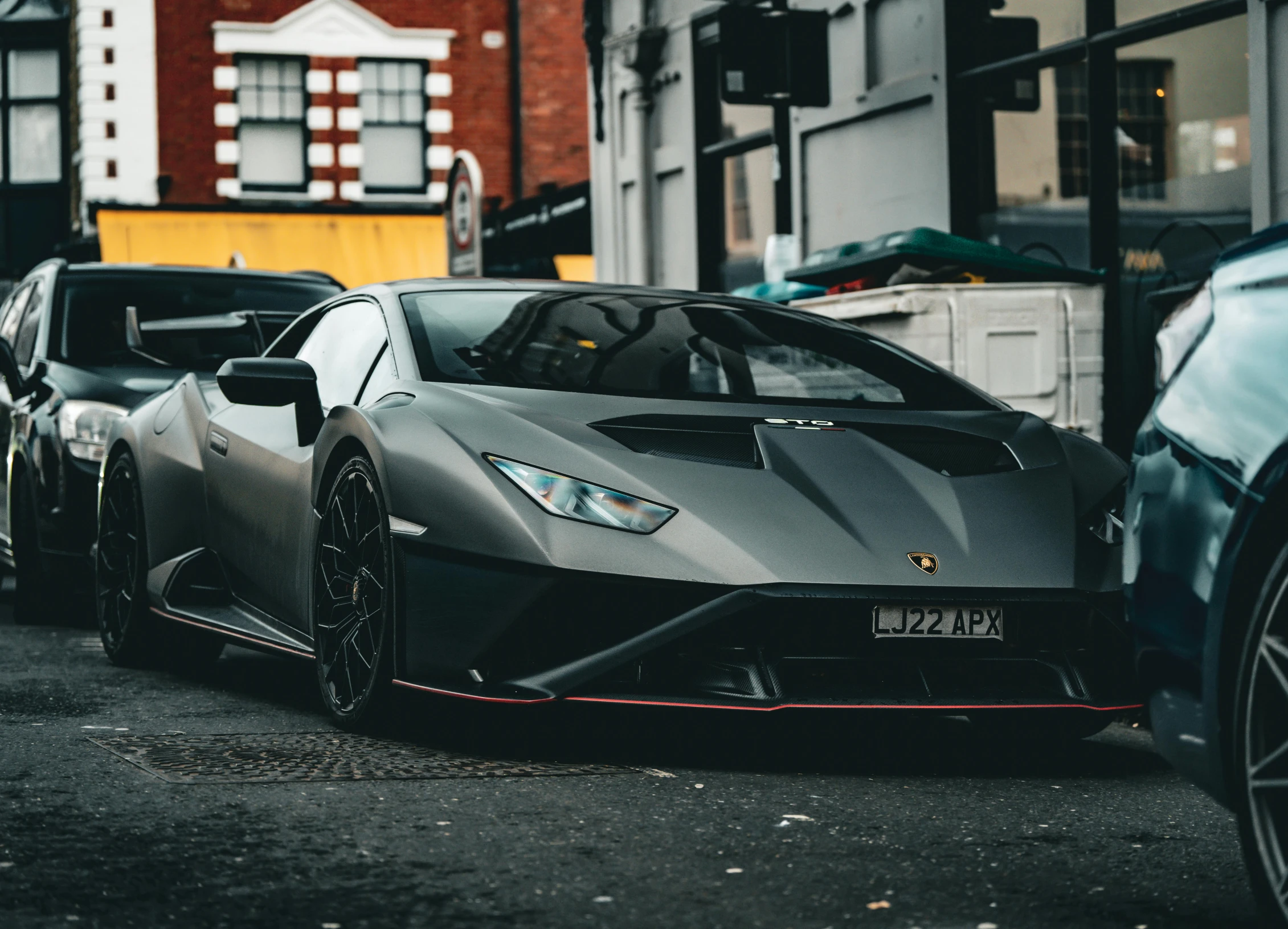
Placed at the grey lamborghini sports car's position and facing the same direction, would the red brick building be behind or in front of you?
behind

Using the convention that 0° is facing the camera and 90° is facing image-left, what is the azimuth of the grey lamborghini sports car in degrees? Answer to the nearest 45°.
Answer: approximately 315°

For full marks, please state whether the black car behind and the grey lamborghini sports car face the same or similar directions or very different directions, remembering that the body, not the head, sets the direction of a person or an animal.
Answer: same or similar directions

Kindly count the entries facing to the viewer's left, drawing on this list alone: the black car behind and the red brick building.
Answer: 0

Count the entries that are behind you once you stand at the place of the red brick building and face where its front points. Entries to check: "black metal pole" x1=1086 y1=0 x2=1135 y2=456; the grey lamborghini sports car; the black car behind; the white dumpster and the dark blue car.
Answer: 0

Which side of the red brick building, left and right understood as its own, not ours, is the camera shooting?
front

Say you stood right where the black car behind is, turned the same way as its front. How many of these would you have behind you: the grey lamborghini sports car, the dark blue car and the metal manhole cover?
0

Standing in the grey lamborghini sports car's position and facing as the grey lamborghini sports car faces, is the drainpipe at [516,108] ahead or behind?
behind

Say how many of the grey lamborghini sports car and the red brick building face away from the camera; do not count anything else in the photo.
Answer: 0

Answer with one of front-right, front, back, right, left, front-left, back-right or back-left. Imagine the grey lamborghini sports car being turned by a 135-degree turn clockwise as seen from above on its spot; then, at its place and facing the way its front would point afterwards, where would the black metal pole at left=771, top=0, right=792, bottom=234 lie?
right

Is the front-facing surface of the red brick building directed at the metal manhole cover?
yes

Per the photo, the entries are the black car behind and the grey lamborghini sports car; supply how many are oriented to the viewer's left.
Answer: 0

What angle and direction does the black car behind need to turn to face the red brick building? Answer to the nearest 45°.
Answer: approximately 135° to its left
